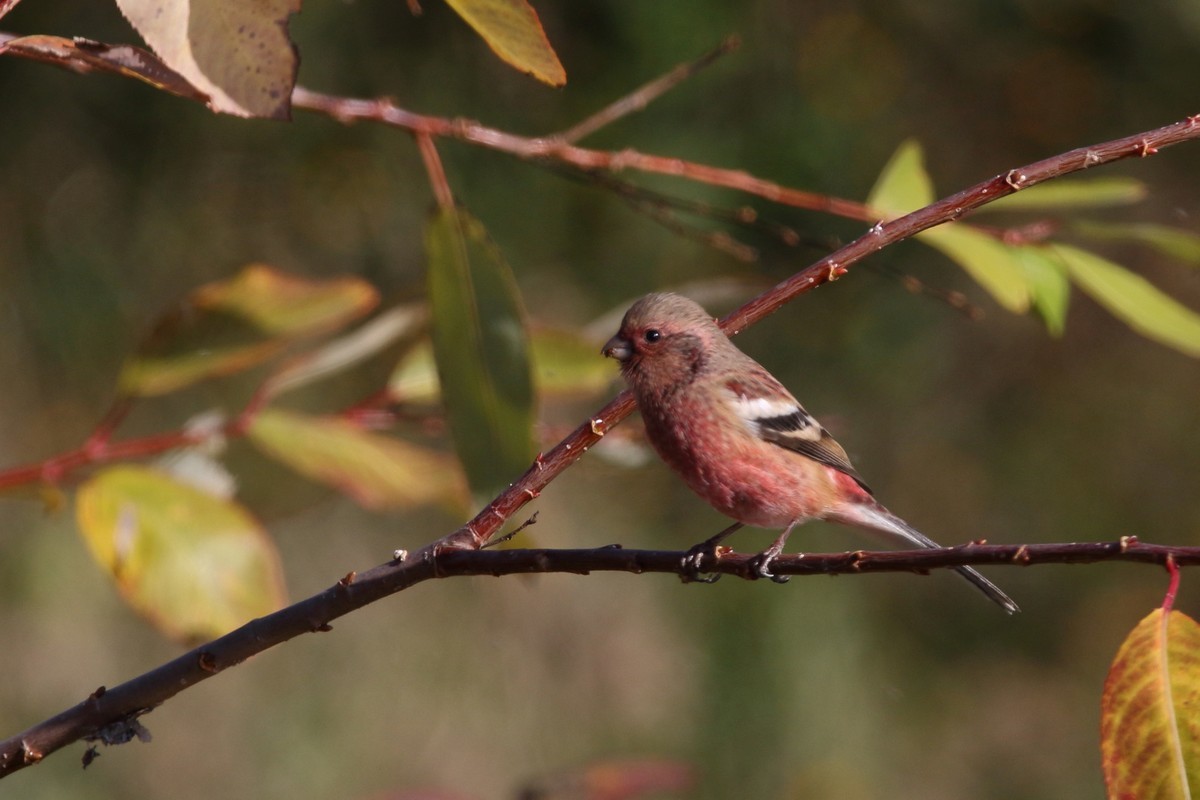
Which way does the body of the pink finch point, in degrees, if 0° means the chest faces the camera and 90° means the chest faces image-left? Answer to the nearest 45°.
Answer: approximately 90°

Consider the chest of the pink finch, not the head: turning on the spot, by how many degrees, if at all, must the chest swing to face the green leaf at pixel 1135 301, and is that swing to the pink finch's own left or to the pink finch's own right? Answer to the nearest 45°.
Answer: approximately 135° to the pink finch's own left

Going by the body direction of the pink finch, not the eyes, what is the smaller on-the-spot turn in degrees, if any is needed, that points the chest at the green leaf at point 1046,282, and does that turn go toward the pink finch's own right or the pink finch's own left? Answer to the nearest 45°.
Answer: approximately 135° to the pink finch's own left

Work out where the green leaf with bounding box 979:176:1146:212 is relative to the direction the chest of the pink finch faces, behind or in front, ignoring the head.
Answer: behind

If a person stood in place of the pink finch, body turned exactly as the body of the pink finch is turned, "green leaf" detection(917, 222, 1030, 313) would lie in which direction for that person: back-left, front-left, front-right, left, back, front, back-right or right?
back-right

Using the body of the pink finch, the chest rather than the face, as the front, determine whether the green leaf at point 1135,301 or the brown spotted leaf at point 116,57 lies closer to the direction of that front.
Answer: the brown spotted leaf

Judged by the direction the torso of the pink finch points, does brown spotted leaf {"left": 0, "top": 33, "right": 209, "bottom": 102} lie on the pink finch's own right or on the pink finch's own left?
on the pink finch's own right
